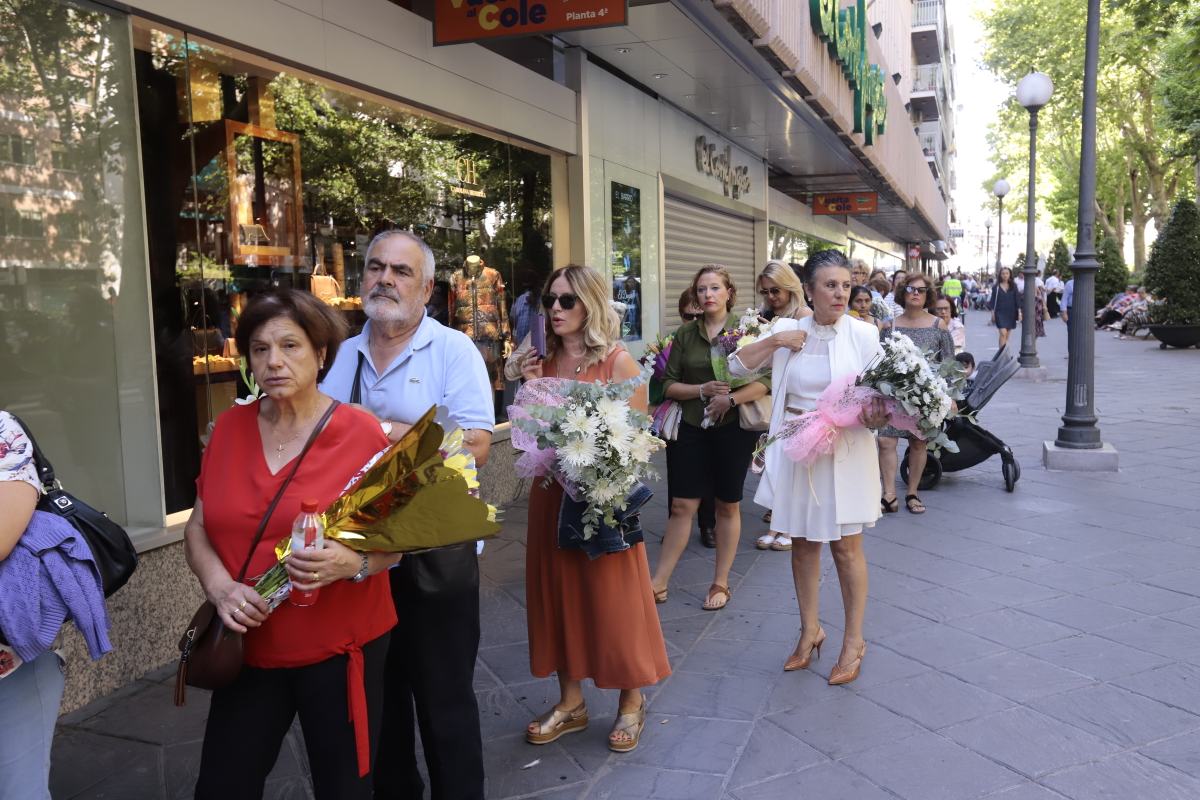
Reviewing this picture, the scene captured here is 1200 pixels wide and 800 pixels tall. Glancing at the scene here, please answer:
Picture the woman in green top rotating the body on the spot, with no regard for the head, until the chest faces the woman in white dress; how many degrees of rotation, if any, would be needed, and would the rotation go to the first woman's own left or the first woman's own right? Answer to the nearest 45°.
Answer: approximately 45° to the first woman's own left

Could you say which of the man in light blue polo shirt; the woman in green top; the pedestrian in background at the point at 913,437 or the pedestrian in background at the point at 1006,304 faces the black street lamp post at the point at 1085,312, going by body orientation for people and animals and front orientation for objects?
the pedestrian in background at the point at 1006,304

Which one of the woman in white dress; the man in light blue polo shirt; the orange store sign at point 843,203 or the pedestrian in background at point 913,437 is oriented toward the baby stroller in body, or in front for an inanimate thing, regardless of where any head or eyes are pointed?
the orange store sign

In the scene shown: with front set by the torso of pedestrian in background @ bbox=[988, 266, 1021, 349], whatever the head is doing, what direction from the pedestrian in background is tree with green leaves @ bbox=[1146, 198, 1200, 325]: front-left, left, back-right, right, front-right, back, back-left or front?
back-left

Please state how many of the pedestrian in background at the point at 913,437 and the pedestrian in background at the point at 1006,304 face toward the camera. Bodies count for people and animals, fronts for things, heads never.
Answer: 2

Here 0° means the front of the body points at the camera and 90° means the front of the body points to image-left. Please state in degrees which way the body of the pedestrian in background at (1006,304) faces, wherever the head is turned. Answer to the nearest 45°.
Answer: approximately 0°

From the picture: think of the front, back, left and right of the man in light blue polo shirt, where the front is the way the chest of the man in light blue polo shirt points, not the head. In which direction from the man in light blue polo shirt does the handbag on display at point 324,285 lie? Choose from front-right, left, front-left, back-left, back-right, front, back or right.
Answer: back-right
